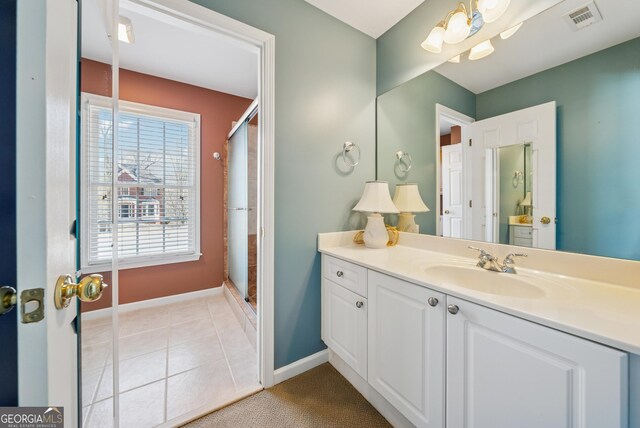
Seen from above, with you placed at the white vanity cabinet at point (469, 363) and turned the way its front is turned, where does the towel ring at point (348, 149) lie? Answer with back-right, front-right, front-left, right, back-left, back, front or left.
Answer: right

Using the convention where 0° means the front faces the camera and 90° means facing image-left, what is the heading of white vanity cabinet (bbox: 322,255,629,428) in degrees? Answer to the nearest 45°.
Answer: approximately 45°

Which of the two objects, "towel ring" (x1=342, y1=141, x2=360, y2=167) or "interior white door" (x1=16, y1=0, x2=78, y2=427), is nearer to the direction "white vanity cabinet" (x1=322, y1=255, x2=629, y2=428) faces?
the interior white door

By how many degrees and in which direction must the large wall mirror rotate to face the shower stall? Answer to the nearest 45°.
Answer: approximately 45° to its right
